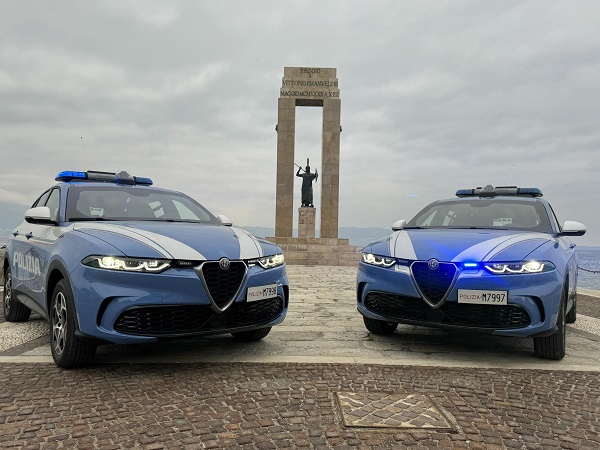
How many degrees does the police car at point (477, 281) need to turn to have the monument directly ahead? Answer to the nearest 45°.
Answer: approximately 135° to its right

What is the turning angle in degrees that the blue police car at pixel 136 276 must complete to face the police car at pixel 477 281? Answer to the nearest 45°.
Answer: approximately 45° to its left

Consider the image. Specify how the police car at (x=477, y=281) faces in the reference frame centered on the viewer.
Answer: facing the viewer and to the left of the viewer

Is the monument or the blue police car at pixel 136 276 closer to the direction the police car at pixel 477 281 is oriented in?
the blue police car

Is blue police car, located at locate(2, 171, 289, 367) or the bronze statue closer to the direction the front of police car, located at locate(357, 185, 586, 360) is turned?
the blue police car

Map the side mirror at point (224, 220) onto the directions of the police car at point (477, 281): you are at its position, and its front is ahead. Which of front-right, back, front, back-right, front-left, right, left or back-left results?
front-right

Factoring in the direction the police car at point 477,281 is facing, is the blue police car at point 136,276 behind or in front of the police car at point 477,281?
in front

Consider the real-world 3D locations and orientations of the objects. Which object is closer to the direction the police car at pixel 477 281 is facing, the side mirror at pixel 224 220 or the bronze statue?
the side mirror

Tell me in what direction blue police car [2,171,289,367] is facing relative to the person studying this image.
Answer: facing the viewer and to the right of the viewer

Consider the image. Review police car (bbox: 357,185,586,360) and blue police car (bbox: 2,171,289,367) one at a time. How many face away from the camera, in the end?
0
